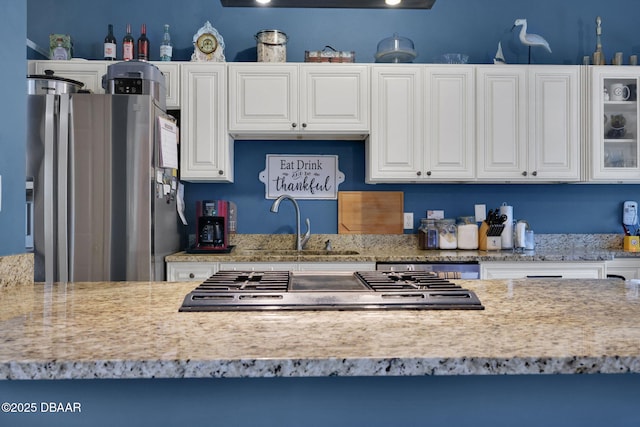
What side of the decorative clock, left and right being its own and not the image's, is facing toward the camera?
front

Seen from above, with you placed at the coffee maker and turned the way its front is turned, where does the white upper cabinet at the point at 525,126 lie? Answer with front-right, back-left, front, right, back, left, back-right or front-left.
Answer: left

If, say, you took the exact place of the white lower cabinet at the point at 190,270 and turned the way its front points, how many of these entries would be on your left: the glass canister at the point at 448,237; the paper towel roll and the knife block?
3

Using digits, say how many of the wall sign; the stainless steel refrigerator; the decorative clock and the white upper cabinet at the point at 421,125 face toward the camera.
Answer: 4

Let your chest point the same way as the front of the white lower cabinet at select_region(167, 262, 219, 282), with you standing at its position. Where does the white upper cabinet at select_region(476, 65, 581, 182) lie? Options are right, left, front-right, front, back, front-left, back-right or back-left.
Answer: left

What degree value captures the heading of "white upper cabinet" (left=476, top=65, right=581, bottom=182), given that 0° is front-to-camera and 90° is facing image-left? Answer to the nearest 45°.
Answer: approximately 0°

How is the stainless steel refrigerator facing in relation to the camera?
toward the camera

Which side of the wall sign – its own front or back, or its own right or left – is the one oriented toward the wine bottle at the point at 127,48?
right

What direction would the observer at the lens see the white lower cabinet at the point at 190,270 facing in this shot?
facing the viewer

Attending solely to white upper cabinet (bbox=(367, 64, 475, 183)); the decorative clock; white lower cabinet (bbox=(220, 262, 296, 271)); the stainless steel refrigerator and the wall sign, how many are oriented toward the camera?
5

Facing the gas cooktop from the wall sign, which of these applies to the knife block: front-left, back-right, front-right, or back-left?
front-left
